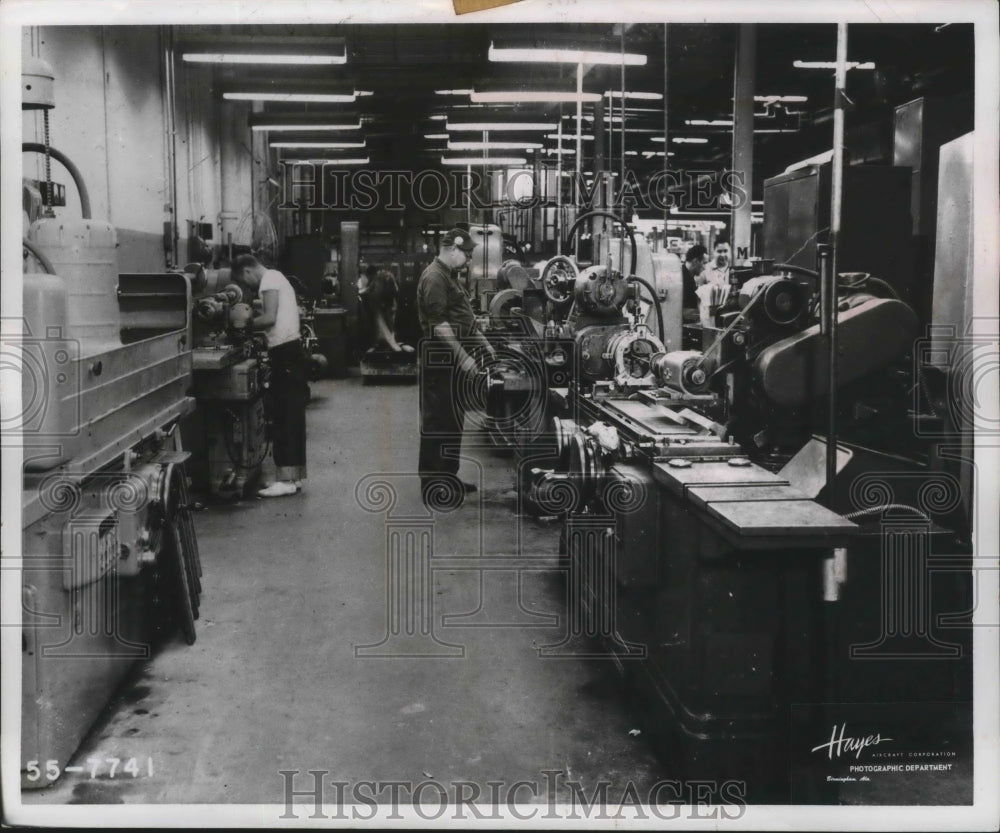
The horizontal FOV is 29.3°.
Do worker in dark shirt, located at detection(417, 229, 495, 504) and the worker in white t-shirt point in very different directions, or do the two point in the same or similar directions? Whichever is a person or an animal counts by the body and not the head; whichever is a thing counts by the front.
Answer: very different directions

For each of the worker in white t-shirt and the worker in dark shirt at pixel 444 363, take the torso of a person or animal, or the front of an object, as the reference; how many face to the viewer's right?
1

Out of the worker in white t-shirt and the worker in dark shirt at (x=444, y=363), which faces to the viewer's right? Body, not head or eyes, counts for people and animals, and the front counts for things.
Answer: the worker in dark shirt

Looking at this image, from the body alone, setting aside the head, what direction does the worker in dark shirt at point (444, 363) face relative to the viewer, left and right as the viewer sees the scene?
facing to the right of the viewer

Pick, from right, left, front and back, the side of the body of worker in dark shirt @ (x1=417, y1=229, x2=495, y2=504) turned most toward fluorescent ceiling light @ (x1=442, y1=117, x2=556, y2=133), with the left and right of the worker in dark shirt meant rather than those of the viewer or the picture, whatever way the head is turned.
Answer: left

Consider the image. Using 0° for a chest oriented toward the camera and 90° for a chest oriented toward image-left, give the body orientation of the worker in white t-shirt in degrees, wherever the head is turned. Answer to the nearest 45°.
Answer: approximately 90°

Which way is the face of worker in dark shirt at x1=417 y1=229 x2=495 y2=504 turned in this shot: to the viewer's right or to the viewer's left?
to the viewer's right
